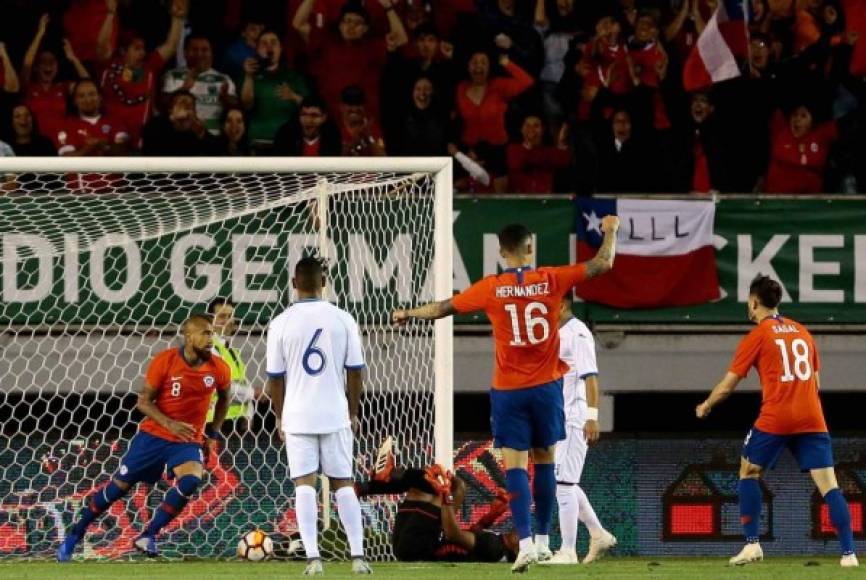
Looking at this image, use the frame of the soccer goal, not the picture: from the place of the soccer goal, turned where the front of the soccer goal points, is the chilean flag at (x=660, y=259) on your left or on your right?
on your left

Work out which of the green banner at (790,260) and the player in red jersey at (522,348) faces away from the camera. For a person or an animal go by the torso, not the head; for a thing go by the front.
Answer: the player in red jersey

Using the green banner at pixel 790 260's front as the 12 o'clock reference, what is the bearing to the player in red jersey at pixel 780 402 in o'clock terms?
The player in red jersey is roughly at 12 o'clock from the green banner.

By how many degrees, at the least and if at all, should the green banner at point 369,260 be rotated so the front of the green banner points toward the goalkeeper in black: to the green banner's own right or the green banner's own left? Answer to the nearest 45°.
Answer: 0° — it already faces them

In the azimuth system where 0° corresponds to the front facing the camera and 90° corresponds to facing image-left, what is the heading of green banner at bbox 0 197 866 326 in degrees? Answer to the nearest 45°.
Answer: approximately 0°

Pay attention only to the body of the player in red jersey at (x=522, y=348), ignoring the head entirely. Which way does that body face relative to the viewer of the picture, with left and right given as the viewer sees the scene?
facing away from the viewer

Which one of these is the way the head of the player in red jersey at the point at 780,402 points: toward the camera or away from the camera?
away from the camera

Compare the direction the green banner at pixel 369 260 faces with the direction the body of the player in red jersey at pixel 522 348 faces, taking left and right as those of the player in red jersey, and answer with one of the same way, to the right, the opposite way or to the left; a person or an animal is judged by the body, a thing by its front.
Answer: the opposite way
